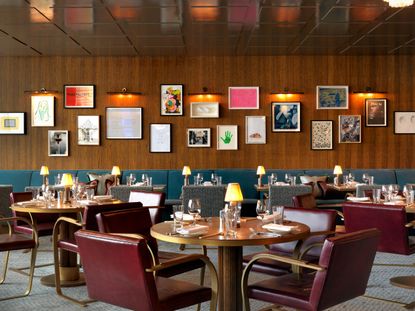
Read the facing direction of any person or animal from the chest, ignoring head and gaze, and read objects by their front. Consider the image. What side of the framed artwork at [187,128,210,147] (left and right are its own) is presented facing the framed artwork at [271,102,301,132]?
left

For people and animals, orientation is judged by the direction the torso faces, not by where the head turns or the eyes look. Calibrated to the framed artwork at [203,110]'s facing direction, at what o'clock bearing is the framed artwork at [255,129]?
the framed artwork at [255,129] is roughly at 9 o'clock from the framed artwork at [203,110].

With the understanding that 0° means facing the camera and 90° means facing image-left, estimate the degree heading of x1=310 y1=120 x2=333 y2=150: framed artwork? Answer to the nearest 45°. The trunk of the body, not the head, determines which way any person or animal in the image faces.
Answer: approximately 0°

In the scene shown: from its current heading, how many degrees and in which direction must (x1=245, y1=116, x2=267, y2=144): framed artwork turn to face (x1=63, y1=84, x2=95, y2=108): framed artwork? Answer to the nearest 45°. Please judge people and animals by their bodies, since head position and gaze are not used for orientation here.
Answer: approximately 90° to its right

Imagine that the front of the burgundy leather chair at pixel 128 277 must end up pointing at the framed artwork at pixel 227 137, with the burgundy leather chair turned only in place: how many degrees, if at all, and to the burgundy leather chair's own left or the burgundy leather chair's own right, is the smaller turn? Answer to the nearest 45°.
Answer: approximately 45° to the burgundy leather chair's own left

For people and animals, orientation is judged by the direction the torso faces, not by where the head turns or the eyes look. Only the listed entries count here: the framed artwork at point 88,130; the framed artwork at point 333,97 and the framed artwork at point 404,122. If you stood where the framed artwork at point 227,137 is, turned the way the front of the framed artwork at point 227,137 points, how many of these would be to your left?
2

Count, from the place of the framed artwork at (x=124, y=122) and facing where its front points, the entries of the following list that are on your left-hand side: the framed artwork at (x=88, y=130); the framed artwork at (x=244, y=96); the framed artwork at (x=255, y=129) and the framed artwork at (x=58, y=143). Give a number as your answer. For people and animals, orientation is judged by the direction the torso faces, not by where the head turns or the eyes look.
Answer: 2

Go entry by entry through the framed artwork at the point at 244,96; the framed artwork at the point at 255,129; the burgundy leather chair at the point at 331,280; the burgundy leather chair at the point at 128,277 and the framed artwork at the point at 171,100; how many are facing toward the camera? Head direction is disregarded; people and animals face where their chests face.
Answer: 3

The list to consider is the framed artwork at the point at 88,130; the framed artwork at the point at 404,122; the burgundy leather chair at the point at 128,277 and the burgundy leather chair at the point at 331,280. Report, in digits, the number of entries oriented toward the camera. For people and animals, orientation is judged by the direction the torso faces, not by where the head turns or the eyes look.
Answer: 2

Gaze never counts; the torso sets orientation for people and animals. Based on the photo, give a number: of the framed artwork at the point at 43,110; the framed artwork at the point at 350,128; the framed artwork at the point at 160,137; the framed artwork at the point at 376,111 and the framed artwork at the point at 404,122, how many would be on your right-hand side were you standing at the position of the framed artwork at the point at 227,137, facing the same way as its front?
2
